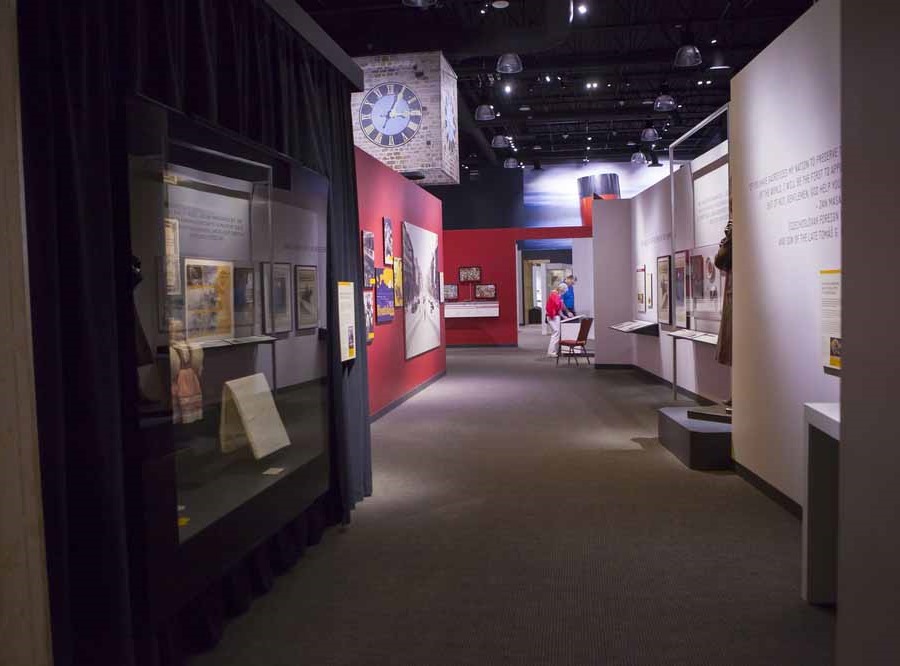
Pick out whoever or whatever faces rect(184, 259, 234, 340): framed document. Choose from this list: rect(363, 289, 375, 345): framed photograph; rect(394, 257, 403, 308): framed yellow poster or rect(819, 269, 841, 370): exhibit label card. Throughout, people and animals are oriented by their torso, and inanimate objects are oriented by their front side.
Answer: the exhibit label card

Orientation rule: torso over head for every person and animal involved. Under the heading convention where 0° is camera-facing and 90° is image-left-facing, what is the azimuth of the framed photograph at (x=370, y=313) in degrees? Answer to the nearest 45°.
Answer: approximately 270°

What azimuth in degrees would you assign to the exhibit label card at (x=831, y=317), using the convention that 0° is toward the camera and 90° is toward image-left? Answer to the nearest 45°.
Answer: approximately 45°

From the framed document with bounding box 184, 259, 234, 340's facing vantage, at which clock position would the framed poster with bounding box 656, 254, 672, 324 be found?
The framed poster is roughly at 9 o'clock from the framed document.

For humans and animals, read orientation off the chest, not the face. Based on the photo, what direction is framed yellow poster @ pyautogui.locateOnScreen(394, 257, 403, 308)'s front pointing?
to the viewer's right

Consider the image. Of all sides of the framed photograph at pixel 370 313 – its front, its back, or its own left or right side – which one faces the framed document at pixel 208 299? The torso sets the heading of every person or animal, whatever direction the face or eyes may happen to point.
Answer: right

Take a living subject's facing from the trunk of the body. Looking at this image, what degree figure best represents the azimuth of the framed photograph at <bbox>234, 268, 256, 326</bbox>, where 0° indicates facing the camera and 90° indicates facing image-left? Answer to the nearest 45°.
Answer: approximately 315°

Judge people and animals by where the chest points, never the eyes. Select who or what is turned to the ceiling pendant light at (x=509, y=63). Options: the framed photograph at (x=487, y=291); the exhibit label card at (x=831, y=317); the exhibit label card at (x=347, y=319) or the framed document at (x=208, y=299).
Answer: the framed photograph

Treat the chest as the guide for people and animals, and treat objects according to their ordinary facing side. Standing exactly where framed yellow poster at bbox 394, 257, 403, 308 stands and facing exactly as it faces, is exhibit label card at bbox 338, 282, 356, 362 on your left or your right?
on your right

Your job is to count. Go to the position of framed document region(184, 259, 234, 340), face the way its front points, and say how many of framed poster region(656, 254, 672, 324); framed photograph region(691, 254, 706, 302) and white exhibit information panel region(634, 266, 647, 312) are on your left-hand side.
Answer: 3

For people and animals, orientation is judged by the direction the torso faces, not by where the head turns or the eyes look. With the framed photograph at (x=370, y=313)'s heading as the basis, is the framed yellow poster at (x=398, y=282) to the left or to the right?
on its left

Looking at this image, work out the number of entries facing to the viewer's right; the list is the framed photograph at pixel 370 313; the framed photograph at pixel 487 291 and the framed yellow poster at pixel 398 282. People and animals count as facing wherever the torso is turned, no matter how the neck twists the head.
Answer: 2
